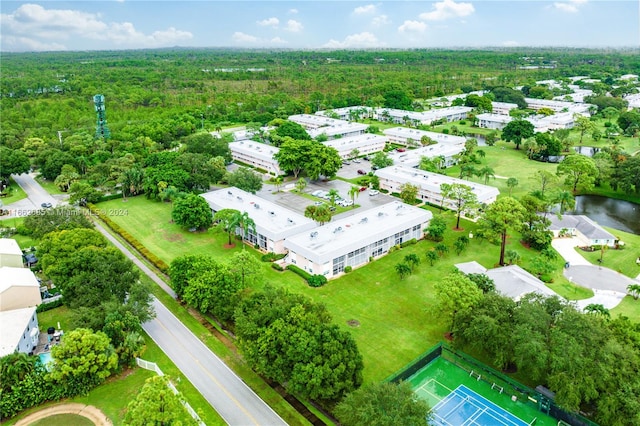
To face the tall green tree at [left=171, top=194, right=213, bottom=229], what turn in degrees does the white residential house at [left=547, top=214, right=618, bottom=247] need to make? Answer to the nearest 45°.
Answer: approximately 45° to its right

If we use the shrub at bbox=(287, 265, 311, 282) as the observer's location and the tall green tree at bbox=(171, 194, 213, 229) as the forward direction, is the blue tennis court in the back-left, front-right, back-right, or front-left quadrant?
back-left

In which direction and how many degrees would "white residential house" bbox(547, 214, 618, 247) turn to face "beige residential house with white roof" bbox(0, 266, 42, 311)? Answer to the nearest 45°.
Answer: approximately 45° to its right

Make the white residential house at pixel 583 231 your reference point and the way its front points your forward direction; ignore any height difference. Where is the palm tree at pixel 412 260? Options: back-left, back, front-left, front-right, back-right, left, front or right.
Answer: front-right

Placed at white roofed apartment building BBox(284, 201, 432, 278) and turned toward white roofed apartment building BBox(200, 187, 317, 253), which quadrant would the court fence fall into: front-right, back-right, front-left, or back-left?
back-left

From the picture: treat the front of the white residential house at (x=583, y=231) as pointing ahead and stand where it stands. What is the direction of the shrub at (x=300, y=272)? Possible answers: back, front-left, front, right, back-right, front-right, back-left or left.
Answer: front-right

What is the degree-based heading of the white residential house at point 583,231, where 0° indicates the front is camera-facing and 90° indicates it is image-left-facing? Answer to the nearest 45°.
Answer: approximately 0°

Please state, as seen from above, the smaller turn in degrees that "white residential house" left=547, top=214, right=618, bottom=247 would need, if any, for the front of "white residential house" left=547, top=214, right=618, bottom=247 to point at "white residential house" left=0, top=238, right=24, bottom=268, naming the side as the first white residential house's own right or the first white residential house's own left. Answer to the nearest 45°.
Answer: approximately 45° to the first white residential house's own right

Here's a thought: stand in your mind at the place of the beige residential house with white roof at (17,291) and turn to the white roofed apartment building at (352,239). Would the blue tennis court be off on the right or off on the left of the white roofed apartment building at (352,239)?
right
